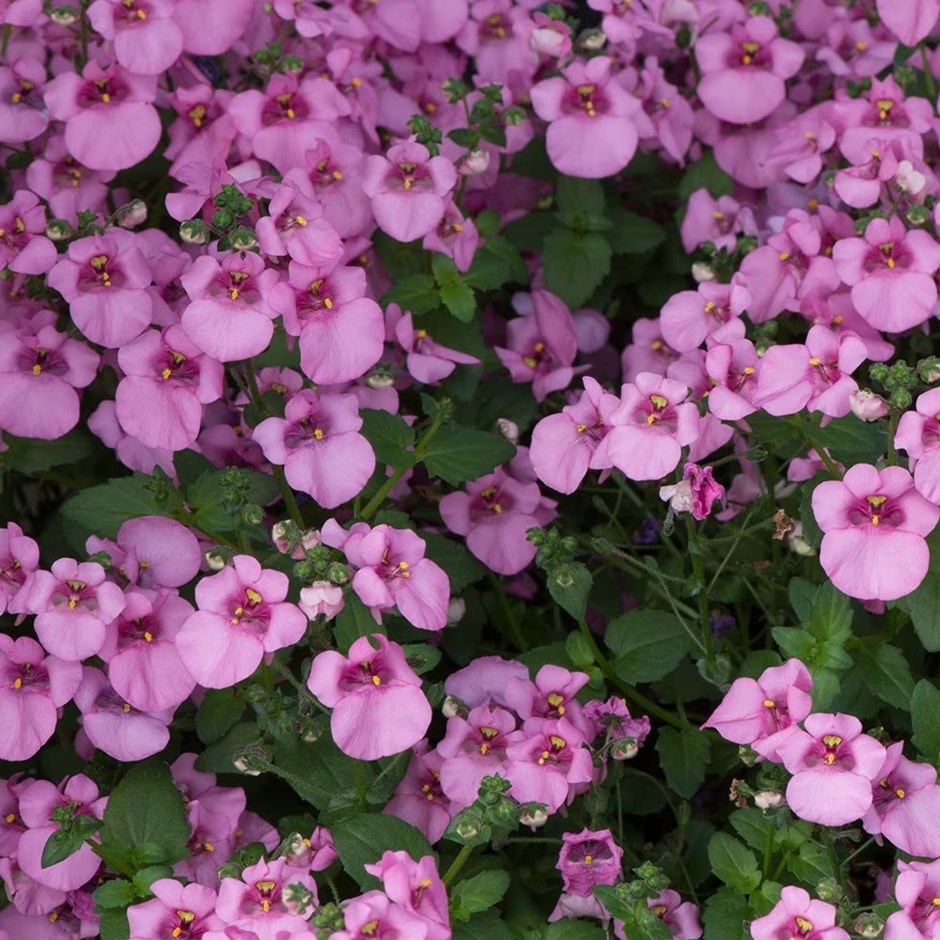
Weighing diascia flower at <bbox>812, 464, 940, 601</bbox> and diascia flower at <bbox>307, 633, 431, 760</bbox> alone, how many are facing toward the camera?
2

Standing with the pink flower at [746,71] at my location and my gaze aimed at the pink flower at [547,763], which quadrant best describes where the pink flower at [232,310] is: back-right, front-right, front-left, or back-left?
front-right

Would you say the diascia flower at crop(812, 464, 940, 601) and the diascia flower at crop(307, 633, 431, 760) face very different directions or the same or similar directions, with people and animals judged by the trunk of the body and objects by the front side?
same or similar directions

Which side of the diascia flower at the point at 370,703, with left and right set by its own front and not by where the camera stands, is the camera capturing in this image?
front
